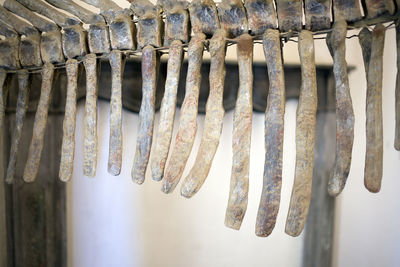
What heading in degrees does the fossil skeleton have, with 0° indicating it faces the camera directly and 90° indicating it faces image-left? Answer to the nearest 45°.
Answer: approximately 270°
